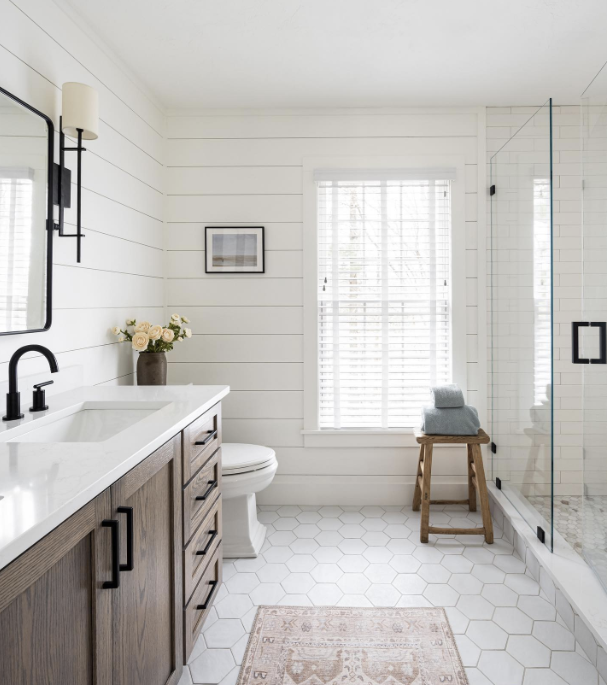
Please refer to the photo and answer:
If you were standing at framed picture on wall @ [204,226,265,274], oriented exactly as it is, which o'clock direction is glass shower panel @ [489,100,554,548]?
The glass shower panel is roughly at 10 o'clock from the framed picture on wall.

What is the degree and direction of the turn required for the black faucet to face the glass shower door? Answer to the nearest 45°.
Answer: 0° — it already faces it

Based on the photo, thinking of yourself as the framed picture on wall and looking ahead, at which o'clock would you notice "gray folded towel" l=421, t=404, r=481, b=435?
The gray folded towel is roughly at 10 o'clock from the framed picture on wall.

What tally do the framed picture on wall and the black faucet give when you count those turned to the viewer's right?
1

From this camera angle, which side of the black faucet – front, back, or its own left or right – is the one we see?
right

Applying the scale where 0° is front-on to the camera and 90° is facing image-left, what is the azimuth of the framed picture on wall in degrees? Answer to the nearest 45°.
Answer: approximately 0°

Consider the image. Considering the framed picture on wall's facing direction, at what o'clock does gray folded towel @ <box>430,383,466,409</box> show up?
The gray folded towel is roughly at 10 o'clock from the framed picture on wall.

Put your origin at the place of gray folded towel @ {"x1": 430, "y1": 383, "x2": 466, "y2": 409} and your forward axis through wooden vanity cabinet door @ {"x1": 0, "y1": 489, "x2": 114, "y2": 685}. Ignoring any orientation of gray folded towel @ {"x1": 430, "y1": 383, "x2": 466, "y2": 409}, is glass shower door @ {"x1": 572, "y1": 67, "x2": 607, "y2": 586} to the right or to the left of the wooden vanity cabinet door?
left
